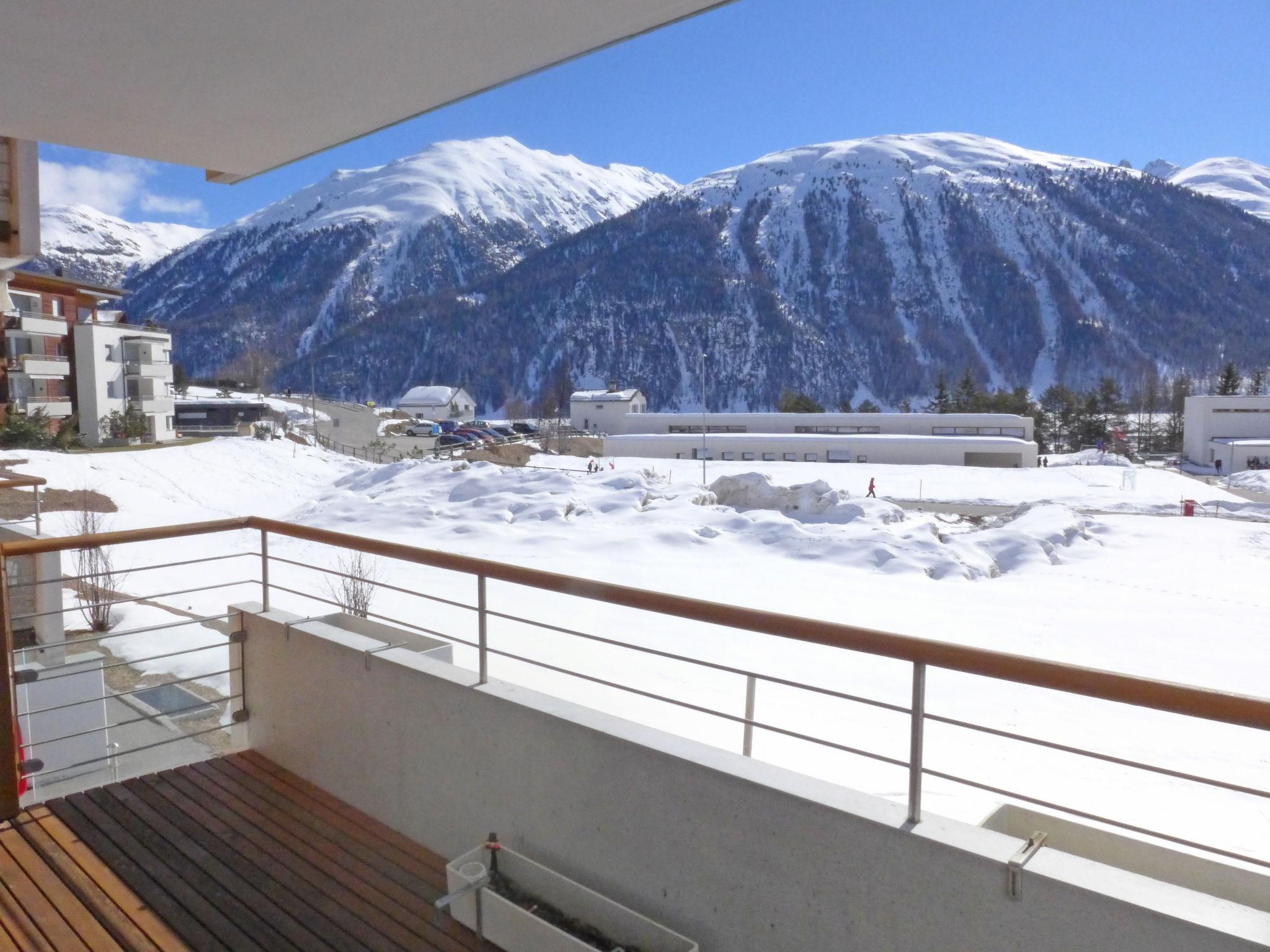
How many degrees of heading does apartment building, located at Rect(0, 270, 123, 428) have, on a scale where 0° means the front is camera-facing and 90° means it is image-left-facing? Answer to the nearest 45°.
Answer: approximately 315°

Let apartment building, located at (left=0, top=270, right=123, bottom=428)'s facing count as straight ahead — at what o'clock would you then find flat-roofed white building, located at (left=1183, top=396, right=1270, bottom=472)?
The flat-roofed white building is roughly at 11 o'clock from the apartment building.

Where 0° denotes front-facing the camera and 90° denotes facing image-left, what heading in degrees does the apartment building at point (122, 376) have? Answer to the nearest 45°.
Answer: approximately 315°

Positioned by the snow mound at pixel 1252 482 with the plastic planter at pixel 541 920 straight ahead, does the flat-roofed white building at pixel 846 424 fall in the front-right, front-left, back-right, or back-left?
back-right

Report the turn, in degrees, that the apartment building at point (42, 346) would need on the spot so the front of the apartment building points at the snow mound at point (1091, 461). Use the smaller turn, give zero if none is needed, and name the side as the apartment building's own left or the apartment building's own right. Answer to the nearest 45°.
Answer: approximately 45° to the apartment building's own left
